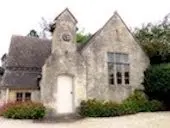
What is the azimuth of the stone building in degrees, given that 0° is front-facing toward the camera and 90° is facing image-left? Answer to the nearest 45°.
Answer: approximately 0°

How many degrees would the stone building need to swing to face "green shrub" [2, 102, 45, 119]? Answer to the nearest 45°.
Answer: approximately 45° to its right

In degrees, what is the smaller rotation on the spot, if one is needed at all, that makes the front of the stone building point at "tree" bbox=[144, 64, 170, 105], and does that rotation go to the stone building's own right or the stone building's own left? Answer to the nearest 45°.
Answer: approximately 90° to the stone building's own left

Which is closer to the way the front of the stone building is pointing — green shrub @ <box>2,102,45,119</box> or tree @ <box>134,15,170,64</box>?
the green shrub
